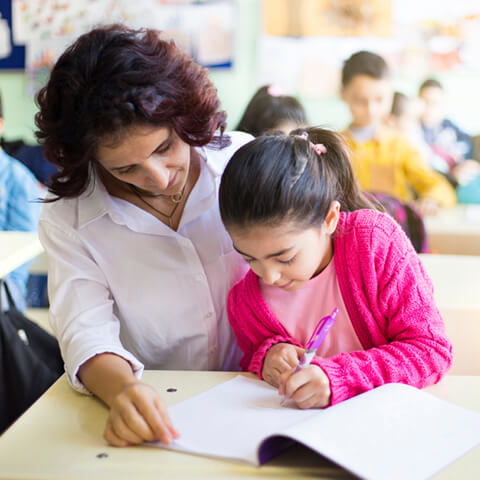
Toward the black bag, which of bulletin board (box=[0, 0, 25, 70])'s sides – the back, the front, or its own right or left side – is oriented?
front

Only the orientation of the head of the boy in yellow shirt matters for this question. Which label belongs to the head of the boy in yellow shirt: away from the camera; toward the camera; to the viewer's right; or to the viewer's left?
toward the camera

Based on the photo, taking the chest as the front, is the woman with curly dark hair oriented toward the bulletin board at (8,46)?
no

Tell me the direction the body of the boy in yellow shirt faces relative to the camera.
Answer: toward the camera

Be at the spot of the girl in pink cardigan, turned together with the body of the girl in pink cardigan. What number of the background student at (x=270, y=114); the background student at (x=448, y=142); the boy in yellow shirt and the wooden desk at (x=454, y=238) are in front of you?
0

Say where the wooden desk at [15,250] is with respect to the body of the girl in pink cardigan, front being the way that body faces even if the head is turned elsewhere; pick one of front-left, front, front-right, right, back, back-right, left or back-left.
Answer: right

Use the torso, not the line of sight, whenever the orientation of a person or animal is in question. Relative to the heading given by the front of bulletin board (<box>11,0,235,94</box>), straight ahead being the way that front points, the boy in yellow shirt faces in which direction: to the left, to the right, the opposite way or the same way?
the same way

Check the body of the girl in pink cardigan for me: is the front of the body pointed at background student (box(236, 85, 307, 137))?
no

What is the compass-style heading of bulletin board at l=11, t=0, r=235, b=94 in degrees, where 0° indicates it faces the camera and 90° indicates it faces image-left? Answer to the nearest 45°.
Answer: approximately 0°

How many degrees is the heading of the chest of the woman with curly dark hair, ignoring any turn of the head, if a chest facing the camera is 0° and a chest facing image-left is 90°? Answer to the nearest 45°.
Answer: approximately 315°

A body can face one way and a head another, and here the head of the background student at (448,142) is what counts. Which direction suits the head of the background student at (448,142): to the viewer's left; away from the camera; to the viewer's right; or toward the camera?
toward the camera

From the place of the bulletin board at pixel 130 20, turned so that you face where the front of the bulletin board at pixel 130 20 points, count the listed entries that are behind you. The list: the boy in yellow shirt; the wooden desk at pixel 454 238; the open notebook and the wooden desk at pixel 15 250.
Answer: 0

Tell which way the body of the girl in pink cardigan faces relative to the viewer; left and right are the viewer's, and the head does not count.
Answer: facing the viewer and to the left of the viewer

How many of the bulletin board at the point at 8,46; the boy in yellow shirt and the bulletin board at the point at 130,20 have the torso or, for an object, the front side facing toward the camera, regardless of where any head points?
3

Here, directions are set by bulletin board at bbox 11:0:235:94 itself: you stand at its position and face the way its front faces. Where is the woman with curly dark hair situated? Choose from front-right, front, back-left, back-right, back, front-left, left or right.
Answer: front
